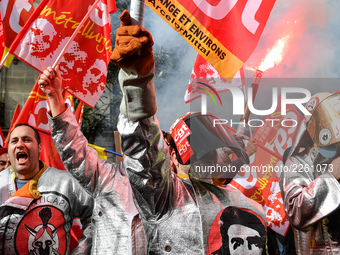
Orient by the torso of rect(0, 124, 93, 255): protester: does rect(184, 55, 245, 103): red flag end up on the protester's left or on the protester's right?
on the protester's left

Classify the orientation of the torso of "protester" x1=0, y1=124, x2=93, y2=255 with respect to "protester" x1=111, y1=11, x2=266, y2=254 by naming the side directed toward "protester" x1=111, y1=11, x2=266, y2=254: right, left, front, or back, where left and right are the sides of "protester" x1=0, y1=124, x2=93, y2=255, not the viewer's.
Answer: left

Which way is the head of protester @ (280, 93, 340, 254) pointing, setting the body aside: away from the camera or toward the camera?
toward the camera

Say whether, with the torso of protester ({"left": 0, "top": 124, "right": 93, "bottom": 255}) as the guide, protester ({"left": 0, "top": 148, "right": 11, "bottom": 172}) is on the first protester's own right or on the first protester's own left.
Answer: on the first protester's own right

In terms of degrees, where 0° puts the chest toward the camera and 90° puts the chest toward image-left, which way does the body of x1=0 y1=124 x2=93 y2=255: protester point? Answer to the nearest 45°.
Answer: approximately 45°

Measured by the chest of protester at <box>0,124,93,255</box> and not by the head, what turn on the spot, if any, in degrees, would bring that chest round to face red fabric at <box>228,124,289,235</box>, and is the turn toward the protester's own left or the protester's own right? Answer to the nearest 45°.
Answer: approximately 135° to the protester's own left
